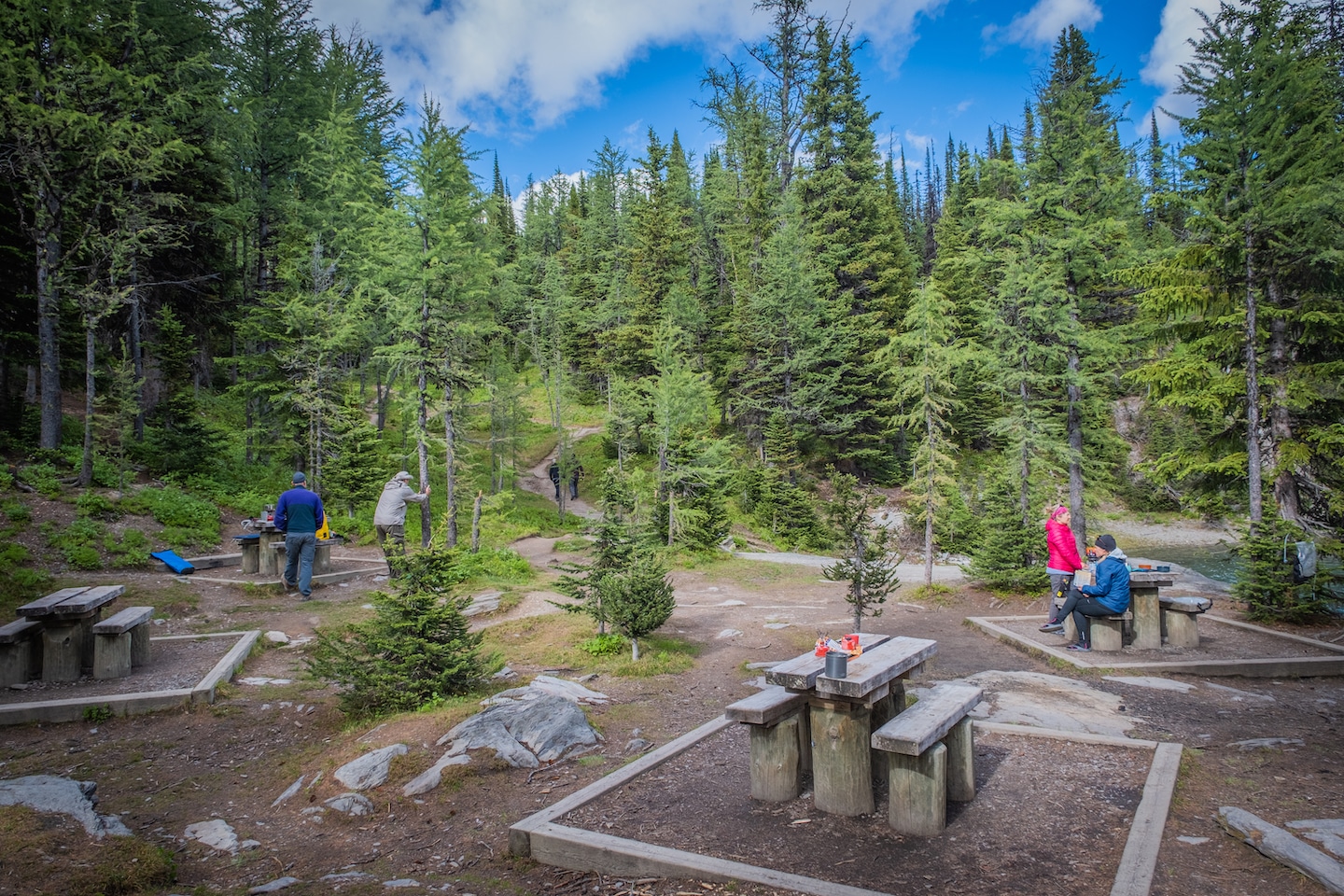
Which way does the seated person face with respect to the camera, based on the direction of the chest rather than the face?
to the viewer's left

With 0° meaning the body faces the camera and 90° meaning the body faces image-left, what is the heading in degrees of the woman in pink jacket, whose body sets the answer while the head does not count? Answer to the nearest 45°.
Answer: approximately 270°

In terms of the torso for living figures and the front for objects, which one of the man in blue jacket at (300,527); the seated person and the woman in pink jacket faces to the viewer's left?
the seated person

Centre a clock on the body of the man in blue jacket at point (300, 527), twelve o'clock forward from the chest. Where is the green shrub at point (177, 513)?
The green shrub is roughly at 11 o'clock from the man in blue jacket.

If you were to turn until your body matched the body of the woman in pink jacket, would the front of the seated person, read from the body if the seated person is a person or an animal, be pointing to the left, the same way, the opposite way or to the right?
the opposite way

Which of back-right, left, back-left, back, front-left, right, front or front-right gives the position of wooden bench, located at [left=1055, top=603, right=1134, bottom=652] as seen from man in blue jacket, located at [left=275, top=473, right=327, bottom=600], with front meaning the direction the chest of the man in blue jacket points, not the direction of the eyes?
back-right

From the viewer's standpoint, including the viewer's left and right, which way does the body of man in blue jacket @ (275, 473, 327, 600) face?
facing away from the viewer

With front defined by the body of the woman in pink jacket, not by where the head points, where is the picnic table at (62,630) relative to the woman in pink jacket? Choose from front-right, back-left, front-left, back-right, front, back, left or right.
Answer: back-right
